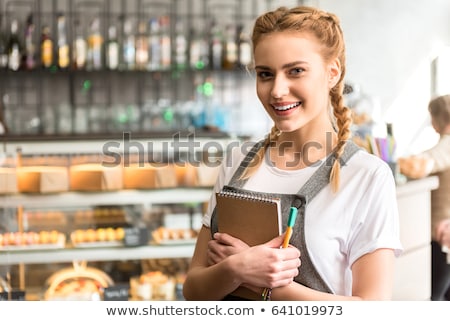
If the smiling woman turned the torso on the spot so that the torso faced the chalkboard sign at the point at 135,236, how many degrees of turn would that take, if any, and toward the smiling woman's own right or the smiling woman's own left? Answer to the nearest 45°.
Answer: approximately 135° to the smiling woman's own right

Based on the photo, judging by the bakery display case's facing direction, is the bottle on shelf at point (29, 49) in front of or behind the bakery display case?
behind

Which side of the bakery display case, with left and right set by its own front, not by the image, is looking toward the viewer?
front

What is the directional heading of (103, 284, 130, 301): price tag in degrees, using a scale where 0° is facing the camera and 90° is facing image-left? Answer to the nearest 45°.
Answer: approximately 0°

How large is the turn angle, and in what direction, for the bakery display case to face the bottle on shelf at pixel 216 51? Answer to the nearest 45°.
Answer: approximately 135° to its left

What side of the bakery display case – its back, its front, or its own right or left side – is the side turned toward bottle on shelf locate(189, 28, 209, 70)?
back

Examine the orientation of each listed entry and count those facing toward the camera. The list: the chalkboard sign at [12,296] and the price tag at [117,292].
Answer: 2

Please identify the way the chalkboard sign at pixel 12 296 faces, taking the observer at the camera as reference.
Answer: facing the viewer

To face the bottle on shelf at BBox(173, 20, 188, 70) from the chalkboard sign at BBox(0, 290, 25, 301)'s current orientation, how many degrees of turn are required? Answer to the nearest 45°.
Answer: approximately 135° to its left

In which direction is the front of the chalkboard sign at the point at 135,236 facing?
toward the camera

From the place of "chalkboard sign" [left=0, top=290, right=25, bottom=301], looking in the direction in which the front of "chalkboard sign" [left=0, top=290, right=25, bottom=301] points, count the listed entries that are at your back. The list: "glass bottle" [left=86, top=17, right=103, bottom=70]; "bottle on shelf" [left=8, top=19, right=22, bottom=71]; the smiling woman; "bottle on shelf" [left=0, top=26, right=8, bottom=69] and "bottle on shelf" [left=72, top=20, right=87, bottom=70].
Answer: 4

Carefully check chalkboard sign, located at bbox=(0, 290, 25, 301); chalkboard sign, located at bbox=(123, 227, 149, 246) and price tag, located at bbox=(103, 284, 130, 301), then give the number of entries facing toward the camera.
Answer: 3

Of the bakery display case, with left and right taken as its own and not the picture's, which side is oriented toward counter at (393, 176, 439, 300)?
left
